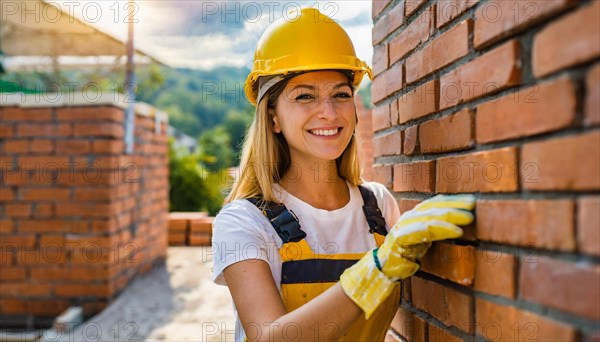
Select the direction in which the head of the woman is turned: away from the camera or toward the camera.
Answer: toward the camera

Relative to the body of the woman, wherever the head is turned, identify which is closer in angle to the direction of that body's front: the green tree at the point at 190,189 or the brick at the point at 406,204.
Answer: the brick

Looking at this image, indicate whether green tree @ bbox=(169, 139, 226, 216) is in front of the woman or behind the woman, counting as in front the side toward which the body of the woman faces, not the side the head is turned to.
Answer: behind

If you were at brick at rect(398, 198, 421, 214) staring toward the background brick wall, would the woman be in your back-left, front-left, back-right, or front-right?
front-left

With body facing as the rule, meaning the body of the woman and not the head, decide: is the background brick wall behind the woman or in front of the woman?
behind

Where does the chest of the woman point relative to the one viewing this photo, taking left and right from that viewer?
facing the viewer and to the right of the viewer

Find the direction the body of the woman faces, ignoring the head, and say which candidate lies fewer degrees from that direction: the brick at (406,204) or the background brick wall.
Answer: the brick
